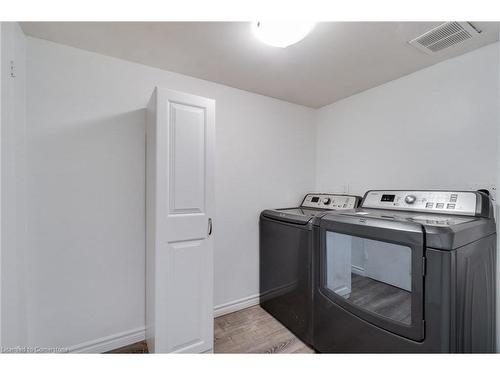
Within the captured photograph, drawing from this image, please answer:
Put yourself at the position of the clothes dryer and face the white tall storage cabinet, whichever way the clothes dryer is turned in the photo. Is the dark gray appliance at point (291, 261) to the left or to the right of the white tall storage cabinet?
right

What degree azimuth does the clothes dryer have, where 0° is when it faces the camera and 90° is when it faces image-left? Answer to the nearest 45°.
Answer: approximately 45°

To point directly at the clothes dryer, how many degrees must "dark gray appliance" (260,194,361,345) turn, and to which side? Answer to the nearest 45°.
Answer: approximately 90° to its left

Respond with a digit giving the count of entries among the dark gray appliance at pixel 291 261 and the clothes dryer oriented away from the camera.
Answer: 0

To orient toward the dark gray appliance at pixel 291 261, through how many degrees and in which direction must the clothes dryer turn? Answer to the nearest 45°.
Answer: approximately 45° to its right

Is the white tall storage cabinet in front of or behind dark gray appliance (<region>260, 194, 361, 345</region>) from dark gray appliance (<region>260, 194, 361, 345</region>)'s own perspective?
in front
